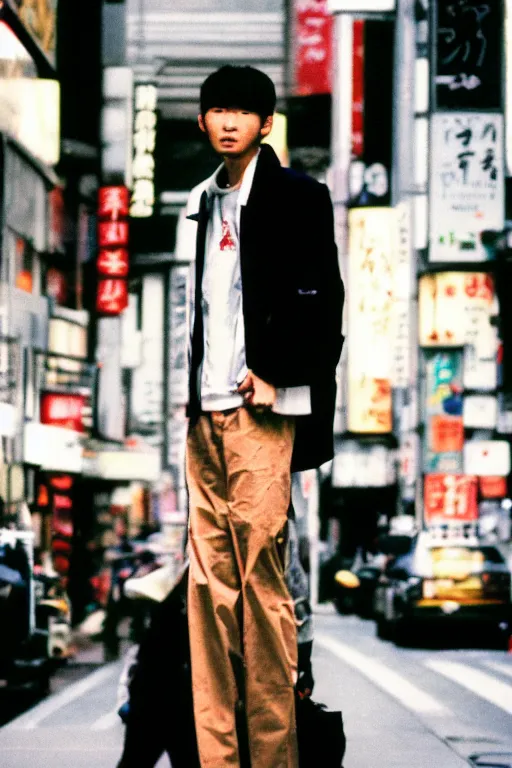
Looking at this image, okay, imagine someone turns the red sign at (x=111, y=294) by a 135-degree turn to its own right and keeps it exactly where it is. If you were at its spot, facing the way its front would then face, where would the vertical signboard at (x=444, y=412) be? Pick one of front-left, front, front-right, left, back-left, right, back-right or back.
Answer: right

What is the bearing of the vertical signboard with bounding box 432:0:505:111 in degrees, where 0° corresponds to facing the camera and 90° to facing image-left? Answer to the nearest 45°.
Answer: approximately 0°

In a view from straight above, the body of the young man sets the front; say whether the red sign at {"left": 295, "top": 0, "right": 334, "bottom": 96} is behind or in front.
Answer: behind

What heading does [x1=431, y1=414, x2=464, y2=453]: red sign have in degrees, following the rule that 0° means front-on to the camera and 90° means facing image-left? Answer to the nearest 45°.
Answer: approximately 0°

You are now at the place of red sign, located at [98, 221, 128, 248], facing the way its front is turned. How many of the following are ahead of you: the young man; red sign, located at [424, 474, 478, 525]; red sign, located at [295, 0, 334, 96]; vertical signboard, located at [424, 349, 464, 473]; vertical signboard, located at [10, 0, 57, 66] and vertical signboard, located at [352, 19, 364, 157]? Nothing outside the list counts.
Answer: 2

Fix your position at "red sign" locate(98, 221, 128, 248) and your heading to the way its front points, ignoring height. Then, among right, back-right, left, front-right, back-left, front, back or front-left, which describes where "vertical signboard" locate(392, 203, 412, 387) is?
back-left
